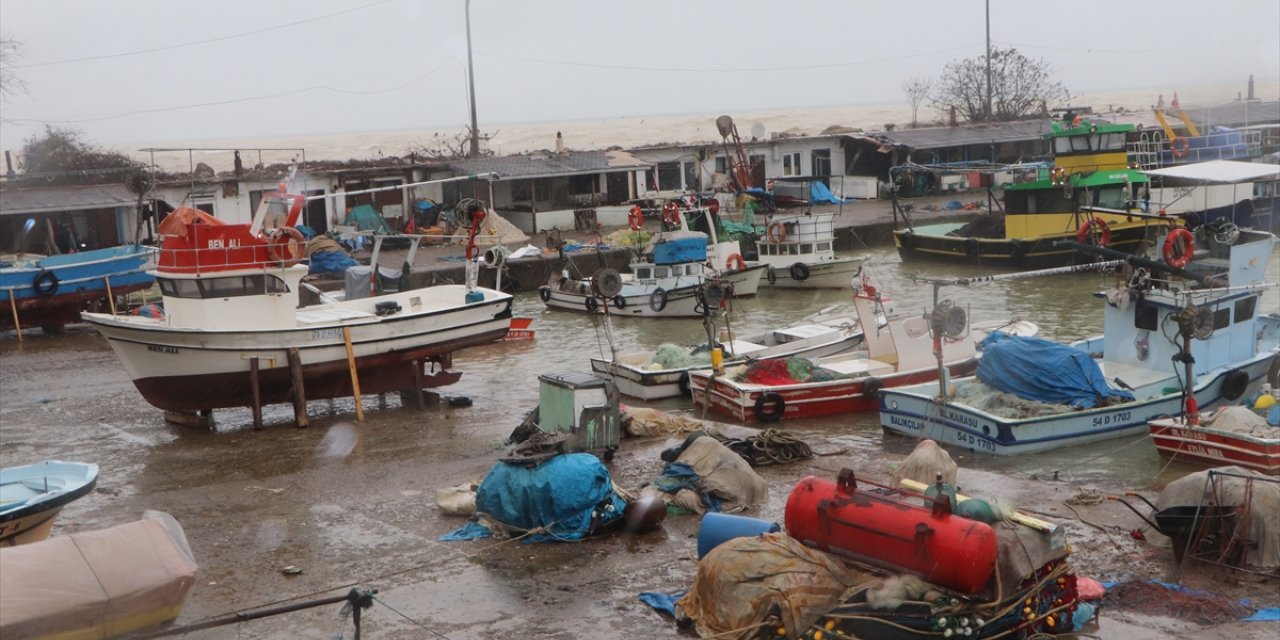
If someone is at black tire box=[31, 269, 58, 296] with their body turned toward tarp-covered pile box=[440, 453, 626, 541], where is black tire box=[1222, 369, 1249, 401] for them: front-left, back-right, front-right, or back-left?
front-left

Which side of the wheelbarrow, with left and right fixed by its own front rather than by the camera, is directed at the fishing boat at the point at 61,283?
back

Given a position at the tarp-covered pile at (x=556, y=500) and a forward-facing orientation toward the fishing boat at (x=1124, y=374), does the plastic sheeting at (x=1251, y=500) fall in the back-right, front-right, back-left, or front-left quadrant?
front-right

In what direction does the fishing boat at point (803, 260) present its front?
to the viewer's right

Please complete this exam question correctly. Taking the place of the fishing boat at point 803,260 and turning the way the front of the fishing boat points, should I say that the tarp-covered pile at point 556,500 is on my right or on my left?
on my right

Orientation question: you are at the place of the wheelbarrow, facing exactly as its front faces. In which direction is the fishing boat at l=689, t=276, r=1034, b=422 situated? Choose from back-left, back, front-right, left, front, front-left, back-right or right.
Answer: back-left

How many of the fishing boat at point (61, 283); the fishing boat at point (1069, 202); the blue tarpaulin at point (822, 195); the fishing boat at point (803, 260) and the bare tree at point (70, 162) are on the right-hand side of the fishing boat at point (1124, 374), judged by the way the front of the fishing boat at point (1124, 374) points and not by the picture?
0

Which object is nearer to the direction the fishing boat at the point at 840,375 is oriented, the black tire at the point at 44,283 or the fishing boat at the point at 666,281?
the fishing boat

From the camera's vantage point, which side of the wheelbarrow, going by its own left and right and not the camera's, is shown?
right

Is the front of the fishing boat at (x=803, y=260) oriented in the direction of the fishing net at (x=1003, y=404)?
no

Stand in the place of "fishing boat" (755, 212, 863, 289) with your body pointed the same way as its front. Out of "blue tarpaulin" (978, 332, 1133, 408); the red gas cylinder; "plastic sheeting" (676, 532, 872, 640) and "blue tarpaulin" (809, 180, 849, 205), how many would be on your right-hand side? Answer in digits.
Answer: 3

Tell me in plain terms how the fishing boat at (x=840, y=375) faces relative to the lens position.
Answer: facing away from the viewer and to the right of the viewer

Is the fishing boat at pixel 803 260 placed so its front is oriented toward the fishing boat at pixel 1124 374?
no
